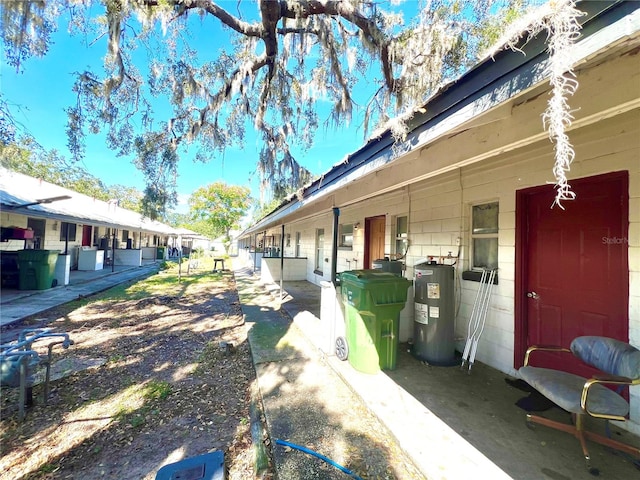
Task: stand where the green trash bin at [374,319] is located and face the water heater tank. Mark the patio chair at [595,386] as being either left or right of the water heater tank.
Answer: right

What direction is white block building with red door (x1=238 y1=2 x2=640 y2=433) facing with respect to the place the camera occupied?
facing the viewer and to the left of the viewer

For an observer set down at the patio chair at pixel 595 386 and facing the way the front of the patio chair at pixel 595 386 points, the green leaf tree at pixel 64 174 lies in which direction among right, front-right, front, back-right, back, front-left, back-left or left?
front-right

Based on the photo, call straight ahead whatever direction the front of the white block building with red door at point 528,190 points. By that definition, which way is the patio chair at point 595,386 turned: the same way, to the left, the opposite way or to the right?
the same way

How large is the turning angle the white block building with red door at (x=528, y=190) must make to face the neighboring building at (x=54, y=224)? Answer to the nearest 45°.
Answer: approximately 45° to its right

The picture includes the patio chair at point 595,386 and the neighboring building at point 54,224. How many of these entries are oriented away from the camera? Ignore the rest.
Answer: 0

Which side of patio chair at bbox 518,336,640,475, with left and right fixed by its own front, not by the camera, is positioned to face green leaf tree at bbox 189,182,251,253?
right

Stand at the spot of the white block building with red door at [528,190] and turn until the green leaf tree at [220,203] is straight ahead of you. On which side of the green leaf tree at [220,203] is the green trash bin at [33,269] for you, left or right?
left

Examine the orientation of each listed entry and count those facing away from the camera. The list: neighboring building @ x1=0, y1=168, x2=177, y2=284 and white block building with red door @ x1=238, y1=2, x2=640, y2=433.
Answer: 0

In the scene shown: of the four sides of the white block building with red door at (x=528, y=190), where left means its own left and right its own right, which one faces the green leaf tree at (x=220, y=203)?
right

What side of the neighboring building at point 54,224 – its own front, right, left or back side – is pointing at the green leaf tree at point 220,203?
left

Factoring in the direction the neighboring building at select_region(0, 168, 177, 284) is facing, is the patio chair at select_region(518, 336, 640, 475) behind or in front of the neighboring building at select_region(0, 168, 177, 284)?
in front

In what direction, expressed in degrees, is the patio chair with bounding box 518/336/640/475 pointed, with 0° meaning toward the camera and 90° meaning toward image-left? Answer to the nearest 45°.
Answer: approximately 45°

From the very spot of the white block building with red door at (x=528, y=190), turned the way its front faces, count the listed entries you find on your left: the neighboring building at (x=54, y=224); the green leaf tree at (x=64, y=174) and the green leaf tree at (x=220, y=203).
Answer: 0

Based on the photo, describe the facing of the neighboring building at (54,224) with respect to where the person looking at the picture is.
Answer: facing the viewer and to the right of the viewer

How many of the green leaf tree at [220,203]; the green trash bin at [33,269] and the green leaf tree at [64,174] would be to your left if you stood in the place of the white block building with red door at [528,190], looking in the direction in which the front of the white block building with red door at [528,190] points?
0

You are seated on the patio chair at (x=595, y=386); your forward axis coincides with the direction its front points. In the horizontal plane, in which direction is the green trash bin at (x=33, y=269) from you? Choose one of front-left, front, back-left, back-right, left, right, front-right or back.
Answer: front-right
